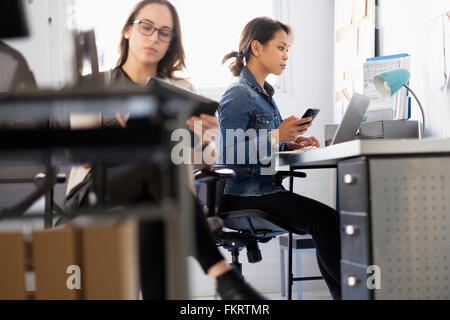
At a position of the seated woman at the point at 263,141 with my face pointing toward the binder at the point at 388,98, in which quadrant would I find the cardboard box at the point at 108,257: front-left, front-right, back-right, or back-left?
back-right

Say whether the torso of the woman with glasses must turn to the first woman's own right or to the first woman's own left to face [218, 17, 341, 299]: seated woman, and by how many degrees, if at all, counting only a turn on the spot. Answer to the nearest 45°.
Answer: approximately 90° to the first woman's own left

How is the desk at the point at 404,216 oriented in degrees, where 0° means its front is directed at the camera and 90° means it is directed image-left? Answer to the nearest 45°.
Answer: approximately 45°

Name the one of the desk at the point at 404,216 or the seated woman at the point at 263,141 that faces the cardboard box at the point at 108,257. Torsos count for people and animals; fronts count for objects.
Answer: the desk

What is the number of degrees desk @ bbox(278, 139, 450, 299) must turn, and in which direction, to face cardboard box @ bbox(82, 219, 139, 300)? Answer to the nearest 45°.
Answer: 0° — it already faces it

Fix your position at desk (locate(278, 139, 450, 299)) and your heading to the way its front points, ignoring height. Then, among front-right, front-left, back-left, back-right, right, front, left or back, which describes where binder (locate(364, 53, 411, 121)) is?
back-right

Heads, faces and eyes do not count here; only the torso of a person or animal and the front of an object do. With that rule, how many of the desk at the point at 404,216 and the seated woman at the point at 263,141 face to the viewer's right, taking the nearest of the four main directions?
1

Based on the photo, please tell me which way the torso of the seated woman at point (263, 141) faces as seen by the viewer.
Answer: to the viewer's right

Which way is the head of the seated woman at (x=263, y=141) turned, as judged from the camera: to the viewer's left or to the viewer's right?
to the viewer's right

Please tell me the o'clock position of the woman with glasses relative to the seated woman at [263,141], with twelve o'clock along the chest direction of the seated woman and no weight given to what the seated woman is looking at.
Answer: The woman with glasses is roughly at 4 o'clock from the seated woman.

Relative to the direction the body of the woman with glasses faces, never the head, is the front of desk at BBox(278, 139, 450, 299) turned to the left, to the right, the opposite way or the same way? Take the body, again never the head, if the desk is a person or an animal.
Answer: to the right

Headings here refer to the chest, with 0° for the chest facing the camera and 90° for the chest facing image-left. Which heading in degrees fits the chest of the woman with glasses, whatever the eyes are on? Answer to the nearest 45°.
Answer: approximately 315°
